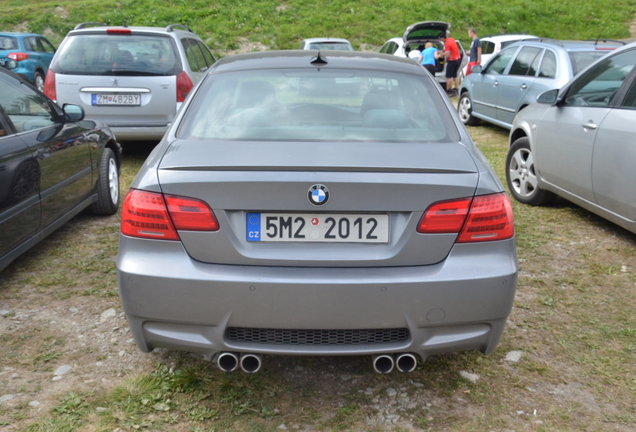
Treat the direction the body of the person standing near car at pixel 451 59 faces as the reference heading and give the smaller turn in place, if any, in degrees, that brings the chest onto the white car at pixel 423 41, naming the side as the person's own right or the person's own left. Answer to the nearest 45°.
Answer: approximately 45° to the person's own right

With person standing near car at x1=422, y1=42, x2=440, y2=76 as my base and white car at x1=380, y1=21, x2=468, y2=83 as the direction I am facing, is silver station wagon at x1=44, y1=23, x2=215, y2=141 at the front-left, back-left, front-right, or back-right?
back-left

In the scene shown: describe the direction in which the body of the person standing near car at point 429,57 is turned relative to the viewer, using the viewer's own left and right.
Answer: facing away from the viewer

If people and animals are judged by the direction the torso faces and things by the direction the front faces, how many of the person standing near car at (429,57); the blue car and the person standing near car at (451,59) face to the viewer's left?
1

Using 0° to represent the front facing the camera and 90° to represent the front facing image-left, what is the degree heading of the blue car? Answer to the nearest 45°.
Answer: approximately 225°

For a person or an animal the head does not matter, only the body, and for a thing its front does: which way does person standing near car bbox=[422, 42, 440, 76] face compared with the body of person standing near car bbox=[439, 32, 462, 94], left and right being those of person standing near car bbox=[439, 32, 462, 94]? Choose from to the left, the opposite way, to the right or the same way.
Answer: to the right

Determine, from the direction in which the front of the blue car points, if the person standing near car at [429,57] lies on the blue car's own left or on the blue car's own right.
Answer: on the blue car's own right

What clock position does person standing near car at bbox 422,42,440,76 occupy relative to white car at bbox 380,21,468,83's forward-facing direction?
The person standing near car is roughly at 7 o'clock from the white car.

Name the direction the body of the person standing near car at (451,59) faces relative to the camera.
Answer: to the viewer's left

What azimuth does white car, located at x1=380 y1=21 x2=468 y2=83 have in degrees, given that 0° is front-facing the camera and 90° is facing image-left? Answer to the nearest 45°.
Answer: approximately 135°

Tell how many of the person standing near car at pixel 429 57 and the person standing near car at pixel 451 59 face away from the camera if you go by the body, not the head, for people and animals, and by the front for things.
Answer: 1

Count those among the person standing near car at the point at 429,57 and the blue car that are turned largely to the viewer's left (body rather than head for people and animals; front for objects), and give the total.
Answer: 0

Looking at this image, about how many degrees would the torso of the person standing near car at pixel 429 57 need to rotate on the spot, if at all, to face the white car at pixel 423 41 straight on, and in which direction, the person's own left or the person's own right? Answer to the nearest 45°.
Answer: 0° — they already face it

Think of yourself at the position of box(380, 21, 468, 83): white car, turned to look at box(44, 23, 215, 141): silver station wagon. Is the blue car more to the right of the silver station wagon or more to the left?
right

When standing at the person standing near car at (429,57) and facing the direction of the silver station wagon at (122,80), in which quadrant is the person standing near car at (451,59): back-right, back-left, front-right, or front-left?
back-left
